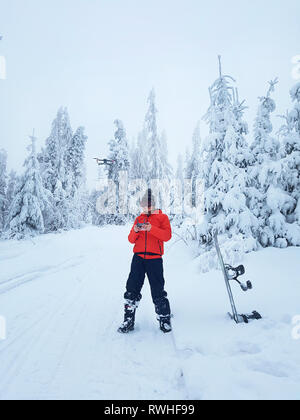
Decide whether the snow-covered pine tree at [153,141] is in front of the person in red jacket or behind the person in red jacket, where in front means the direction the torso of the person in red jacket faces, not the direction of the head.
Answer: behind

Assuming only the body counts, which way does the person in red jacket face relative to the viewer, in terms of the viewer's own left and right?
facing the viewer

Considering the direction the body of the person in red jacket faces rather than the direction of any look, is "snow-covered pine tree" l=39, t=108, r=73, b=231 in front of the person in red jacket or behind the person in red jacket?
behind

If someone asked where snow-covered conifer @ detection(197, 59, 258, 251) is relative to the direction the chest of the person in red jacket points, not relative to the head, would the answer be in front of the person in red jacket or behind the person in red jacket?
behind

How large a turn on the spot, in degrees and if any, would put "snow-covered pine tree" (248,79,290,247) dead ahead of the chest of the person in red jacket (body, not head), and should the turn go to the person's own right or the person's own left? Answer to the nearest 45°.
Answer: approximately 135° to the person's own left

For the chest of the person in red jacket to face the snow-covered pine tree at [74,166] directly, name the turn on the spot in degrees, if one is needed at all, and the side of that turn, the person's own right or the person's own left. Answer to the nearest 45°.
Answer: approximately 180°
